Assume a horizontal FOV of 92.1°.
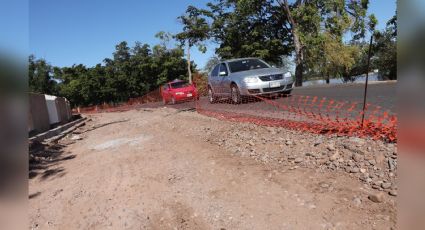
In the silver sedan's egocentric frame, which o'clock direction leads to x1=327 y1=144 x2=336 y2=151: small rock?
The small rock is roughly at 1 o'clock from the silver sedan.

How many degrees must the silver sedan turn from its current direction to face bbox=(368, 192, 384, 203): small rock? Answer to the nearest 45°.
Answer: approximately 45° to its right

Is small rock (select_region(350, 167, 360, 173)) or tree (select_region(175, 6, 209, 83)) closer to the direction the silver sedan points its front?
the small rock

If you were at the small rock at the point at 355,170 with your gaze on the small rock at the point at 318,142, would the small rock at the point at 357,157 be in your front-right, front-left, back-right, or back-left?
front-right

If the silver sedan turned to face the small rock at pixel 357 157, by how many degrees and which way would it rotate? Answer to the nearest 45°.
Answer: approximately 45° to its right

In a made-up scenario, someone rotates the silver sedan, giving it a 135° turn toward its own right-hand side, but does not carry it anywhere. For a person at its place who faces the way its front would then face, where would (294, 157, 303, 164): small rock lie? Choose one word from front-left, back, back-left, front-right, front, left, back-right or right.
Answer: left

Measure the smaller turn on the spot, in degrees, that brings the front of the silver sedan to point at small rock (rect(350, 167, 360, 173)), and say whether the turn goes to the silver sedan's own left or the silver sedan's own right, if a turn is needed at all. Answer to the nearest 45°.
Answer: approximately 45° to the silver sedan's own right

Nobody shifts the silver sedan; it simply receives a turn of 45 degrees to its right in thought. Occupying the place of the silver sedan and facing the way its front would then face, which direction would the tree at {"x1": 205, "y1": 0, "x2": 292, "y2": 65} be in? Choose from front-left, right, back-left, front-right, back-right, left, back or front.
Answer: back

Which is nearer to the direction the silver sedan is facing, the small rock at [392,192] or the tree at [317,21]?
the small rock

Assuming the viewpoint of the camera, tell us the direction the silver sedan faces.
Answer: facing the viewer and to the right of the viewer

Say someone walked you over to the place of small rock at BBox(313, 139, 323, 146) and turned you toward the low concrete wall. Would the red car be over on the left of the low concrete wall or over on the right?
right

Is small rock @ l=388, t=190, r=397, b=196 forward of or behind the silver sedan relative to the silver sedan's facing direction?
forward

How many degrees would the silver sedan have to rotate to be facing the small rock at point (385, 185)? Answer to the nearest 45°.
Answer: approximately 45° to its right
